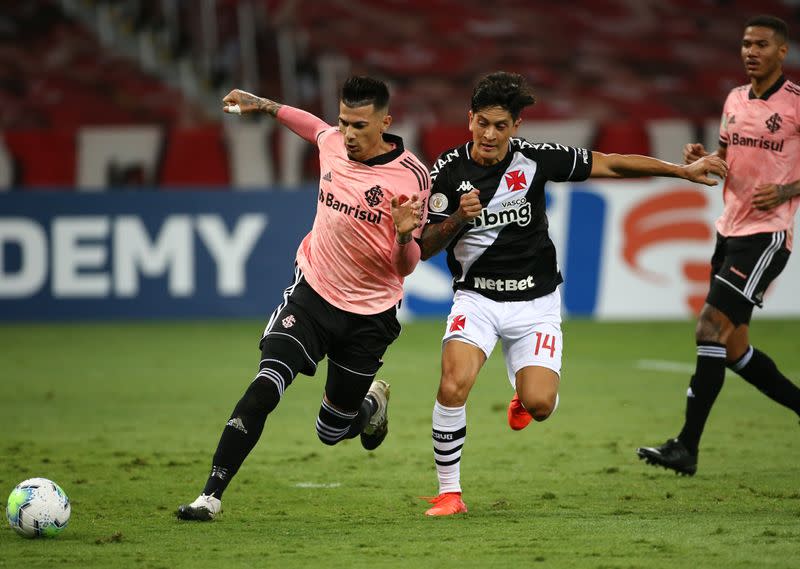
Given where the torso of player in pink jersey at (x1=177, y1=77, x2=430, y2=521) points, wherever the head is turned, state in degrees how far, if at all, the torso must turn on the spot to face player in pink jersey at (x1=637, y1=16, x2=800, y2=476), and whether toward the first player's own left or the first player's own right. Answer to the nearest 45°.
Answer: approximately 180°

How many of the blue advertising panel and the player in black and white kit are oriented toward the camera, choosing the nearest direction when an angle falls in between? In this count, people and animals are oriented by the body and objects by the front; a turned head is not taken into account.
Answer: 2

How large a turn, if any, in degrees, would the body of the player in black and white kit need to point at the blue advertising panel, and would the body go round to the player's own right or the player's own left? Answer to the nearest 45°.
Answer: approximately 135° to the player's own right

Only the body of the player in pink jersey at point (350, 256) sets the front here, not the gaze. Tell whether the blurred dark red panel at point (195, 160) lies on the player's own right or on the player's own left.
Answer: on the player's own right

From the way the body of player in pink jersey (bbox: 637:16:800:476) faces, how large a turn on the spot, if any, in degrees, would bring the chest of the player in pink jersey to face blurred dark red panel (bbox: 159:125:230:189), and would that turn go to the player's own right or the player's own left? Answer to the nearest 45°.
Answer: approximately 90° to the player's own right

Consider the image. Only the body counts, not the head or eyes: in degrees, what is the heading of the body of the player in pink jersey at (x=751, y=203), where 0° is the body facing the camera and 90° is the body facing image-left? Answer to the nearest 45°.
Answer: approximately 45°

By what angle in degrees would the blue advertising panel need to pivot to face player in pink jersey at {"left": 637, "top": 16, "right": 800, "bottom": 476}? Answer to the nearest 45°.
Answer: approximately 45° to its left

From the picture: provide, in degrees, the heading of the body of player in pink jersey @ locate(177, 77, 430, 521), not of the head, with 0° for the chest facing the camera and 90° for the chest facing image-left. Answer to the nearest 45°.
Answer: approximately 45°

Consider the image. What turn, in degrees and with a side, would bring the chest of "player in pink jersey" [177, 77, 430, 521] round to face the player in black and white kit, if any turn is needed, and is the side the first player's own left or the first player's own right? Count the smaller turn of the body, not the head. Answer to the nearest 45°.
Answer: approximately 135° to the first player's own left

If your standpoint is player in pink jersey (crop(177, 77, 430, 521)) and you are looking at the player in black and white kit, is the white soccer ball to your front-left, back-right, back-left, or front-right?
back-right

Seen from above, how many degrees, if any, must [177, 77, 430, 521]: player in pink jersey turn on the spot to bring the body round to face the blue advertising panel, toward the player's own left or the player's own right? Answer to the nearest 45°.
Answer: approximately 135° to the player's own right

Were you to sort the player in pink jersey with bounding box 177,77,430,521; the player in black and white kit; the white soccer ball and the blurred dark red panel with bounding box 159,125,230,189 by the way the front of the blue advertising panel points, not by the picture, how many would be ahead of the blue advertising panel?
3

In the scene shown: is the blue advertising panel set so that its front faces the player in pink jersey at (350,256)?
yes

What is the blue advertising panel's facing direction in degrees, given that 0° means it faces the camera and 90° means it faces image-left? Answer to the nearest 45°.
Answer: approximately 0°

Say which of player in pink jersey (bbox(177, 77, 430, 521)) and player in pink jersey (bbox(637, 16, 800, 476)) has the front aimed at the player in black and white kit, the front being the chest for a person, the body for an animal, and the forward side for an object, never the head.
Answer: player in pink jersey (bbox(637, 16, 800, 476))
